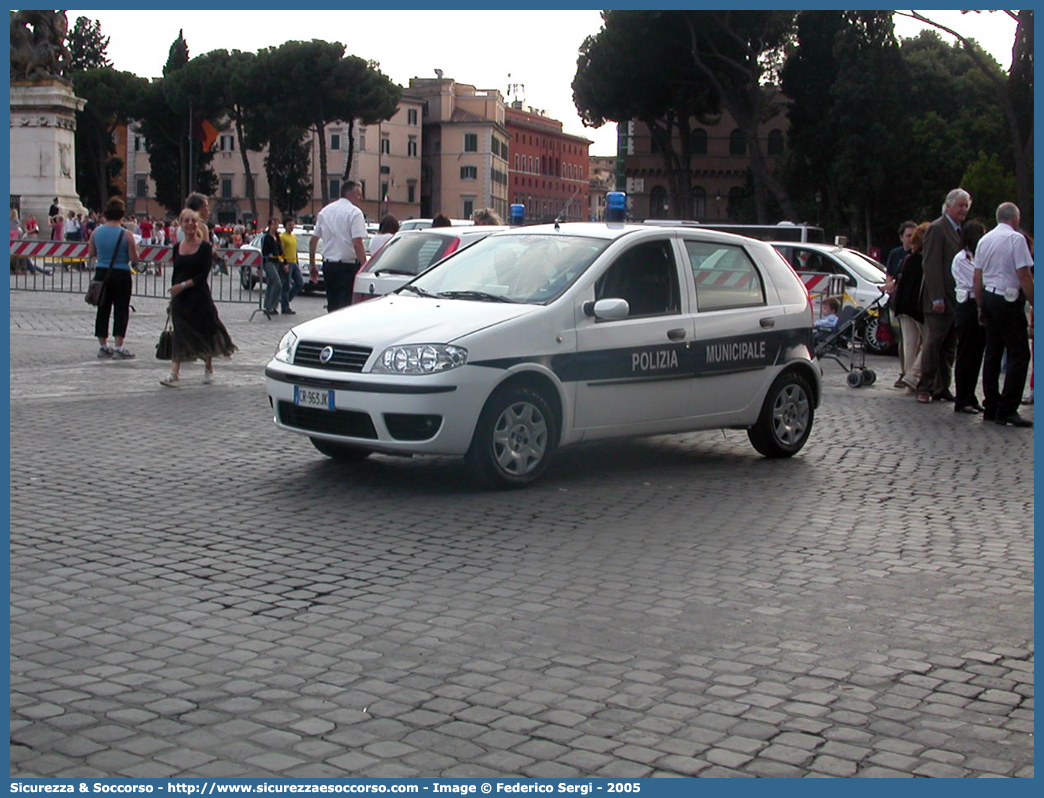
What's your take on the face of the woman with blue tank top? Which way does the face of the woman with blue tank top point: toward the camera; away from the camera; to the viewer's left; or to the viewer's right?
away from the camera

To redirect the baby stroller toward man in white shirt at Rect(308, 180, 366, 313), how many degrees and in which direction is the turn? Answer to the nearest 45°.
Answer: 0° — it already faces them

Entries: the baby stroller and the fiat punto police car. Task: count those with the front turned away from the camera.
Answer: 0

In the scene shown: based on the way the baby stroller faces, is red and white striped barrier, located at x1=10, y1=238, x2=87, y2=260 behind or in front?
in front

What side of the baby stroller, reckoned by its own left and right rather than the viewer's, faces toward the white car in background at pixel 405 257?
front

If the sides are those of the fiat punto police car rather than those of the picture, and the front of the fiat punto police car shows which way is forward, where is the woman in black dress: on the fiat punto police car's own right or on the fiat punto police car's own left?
on the fiat punto police car's own right

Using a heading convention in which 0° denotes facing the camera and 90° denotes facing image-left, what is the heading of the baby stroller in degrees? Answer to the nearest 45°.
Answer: approximately 90°

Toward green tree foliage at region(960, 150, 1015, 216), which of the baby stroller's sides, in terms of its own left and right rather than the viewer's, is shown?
right

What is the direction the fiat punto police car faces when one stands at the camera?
facing the viewer and to the left of the viewer

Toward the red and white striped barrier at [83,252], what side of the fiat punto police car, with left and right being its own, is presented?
right

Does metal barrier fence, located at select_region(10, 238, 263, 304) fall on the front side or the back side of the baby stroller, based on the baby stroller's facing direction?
on the front side
